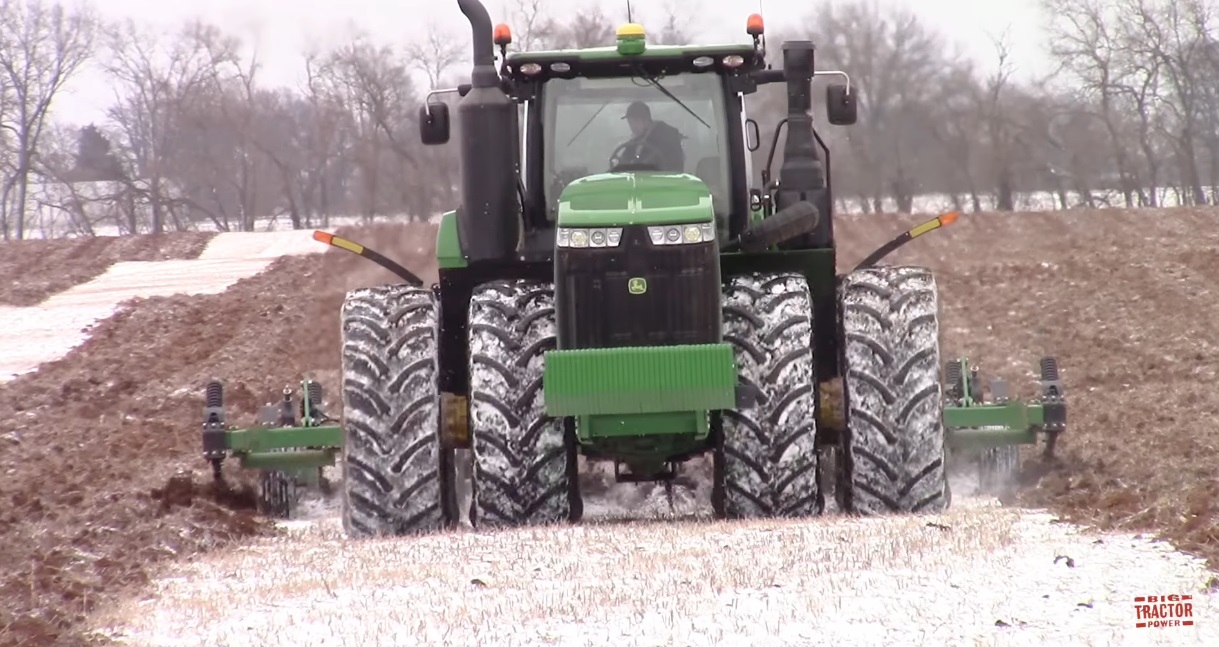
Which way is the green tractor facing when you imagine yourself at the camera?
facing the viewer
